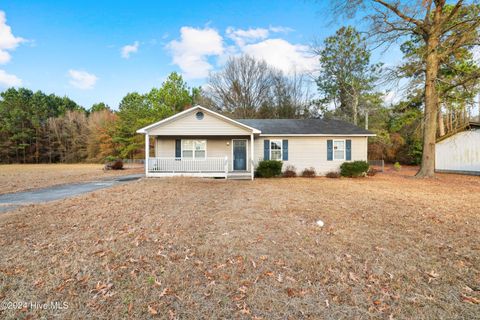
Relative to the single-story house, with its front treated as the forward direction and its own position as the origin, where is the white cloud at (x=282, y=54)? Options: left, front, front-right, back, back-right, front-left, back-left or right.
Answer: back

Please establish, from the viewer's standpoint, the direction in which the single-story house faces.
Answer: facing the viewer

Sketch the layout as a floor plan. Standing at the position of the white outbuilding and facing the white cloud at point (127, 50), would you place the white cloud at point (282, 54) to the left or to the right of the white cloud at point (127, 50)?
right

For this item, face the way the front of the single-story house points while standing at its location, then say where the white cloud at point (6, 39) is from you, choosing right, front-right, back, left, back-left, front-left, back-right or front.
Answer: right

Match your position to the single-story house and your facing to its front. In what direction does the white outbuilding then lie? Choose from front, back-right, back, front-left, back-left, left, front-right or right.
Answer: left

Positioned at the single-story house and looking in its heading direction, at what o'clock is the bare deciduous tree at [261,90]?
The bare deciduous tree is roughly at 6 o'clock from the single-story house.

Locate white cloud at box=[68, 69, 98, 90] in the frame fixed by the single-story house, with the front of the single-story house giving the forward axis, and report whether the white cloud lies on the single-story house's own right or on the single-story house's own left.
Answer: on the single-story house's own right

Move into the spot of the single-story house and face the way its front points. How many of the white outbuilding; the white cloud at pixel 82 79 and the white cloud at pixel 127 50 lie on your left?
1

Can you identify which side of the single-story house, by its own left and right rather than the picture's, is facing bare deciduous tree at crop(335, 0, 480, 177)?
left
